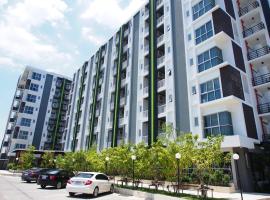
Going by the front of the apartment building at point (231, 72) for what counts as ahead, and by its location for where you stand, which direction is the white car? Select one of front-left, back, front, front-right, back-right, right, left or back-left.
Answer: front

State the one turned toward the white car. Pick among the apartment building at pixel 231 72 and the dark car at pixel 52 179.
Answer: the apartment building

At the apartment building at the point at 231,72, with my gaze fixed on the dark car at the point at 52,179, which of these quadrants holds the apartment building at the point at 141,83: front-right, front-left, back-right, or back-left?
front-right

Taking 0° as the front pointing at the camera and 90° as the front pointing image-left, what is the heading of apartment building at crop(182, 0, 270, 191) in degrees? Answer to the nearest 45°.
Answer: approximately 45°

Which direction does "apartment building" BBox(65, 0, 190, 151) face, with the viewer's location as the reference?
facing the viewer and to the left of the viewer

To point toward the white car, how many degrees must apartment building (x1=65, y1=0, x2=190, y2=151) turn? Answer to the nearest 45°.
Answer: approximately 45° to its left

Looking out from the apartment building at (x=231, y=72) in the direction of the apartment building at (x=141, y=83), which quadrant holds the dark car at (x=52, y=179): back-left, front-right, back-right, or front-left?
front-left

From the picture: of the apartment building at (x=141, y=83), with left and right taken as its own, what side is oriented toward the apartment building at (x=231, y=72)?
left

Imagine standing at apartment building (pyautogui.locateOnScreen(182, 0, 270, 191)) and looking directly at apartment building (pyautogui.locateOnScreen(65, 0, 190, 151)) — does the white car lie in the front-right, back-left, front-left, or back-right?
front-left

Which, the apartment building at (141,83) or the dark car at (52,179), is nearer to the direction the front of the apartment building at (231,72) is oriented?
the dark car

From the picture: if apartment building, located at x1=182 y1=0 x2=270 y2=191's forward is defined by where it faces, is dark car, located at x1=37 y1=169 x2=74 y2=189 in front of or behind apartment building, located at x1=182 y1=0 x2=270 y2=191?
in front

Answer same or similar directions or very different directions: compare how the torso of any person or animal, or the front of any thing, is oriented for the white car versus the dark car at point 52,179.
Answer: same or similar directions

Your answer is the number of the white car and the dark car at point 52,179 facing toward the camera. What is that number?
0

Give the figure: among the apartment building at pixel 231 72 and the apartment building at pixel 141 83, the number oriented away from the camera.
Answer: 0
